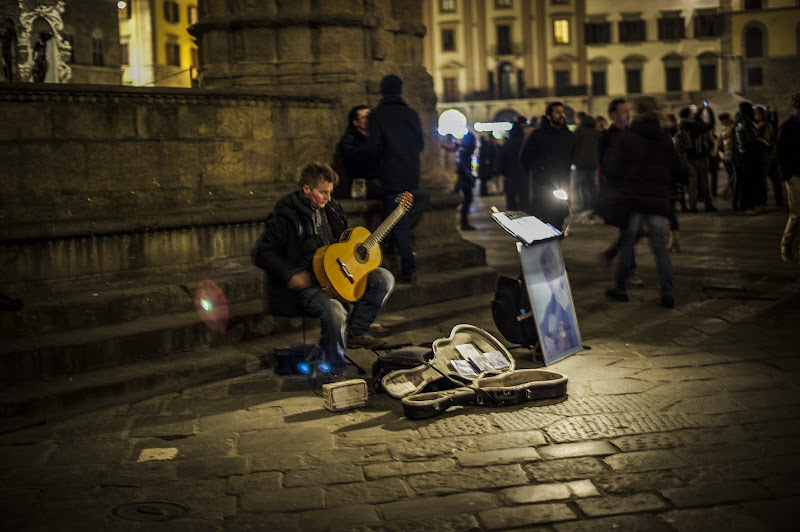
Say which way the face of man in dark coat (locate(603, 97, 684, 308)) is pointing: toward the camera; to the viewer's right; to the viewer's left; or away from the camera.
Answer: away from the camera

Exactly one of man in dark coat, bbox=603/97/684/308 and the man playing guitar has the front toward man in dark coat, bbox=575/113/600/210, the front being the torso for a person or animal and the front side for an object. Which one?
man in dark coat, bbox=603/97/684/308

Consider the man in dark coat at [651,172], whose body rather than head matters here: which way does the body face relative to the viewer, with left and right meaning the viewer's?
facing away from the viewer

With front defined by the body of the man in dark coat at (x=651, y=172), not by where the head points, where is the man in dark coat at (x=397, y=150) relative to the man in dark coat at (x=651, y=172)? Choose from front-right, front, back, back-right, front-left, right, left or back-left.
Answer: left

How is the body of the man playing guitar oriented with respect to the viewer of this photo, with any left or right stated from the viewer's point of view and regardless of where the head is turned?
facing the viewer and to the right of the viewer

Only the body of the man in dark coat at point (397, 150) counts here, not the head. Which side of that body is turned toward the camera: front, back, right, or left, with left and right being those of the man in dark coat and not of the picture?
back

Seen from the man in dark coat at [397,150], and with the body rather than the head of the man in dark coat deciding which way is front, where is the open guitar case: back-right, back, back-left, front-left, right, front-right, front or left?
back

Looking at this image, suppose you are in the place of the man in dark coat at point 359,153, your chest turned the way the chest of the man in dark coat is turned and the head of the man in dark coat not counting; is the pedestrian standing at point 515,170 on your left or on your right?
on your left

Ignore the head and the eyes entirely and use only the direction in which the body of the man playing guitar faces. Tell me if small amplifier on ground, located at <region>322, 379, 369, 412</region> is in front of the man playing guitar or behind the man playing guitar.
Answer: in front

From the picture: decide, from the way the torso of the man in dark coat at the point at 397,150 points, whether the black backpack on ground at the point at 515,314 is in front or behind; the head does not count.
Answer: behind

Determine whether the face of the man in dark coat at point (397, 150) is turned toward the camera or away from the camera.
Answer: away from the camera

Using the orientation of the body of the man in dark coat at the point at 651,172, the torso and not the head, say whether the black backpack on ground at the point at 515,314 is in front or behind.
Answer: behind
